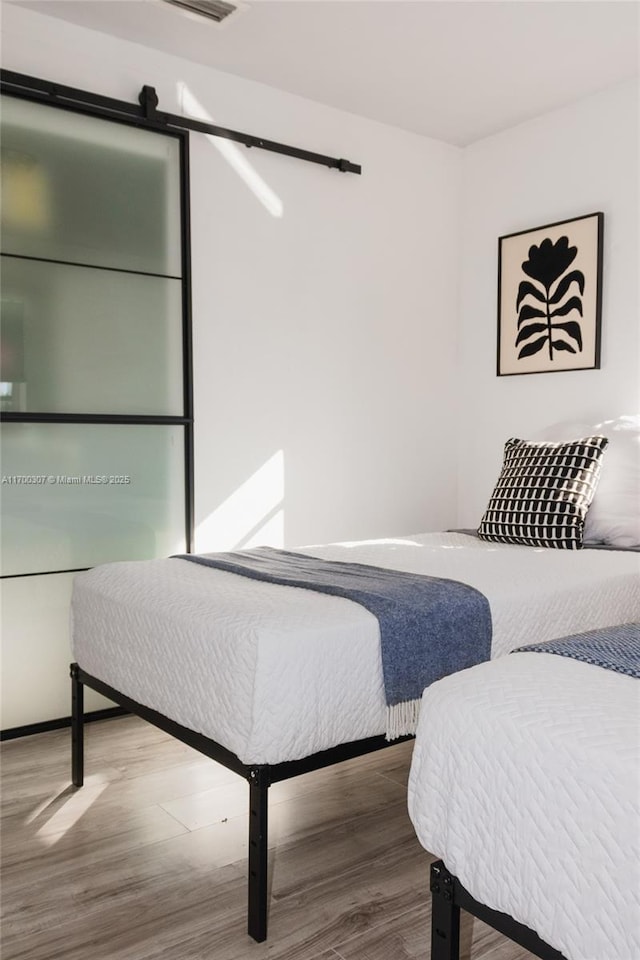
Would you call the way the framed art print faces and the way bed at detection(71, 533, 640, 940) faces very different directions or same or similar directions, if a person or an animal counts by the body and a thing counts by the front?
same or similar directions

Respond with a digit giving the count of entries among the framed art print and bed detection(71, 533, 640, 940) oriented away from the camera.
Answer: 0

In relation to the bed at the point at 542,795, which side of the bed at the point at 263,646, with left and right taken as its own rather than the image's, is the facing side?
left

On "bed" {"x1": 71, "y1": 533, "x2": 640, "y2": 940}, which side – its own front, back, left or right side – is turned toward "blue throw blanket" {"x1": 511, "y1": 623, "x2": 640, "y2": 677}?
left

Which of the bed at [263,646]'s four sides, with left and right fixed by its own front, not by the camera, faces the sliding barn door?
right

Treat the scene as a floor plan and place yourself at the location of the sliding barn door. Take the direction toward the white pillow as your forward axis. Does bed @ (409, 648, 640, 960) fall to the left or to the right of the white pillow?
right

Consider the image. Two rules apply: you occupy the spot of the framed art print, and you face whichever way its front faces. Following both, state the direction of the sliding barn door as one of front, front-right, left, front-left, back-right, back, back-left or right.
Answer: front

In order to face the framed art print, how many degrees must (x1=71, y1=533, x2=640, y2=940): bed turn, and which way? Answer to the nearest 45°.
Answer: approximately 180°

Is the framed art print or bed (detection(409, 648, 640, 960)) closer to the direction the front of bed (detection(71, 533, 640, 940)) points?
the bed

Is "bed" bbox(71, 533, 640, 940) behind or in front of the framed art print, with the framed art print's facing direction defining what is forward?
in front

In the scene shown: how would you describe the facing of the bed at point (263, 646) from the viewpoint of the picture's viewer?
facing the viewer and to the left of the viewer

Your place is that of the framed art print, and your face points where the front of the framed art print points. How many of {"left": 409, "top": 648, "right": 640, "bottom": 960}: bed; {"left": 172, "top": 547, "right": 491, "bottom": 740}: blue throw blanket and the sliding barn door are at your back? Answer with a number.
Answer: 0

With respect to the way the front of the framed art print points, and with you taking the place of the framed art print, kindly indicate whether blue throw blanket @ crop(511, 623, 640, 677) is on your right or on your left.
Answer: on your left
